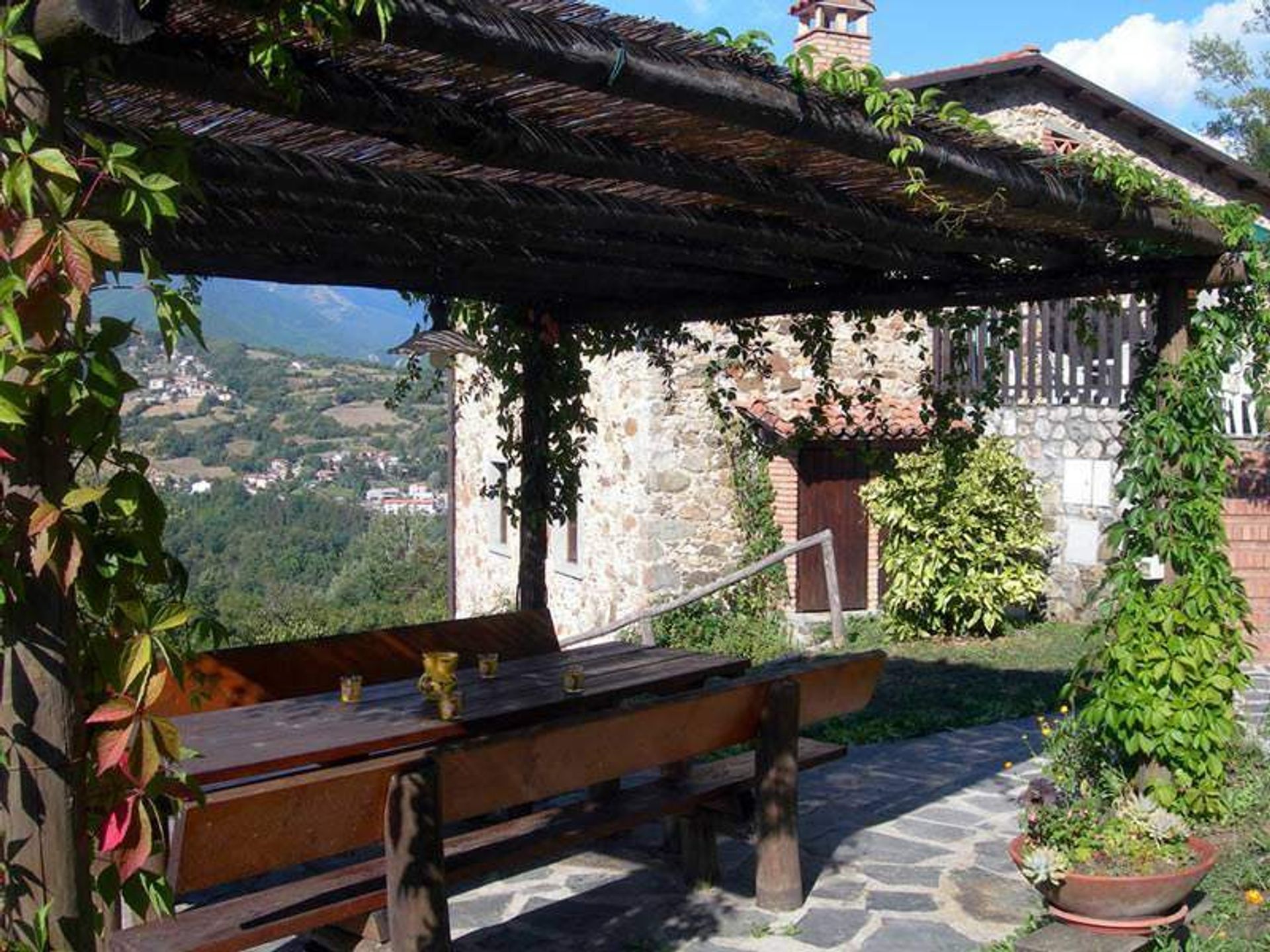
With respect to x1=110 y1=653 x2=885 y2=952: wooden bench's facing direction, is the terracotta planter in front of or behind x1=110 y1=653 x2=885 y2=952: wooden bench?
behind

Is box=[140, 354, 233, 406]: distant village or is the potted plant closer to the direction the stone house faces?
the potted plant

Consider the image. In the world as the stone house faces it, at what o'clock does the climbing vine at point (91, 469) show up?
The climbing vine is roughly at 12 o'clock from the stone house.

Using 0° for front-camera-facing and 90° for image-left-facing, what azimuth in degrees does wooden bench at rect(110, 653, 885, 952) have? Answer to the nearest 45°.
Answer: approximately 135°

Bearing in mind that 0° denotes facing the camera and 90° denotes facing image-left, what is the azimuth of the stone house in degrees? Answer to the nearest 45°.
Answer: approximately 0°

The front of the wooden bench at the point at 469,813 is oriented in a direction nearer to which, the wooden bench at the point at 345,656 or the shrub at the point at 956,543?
the wooden bench

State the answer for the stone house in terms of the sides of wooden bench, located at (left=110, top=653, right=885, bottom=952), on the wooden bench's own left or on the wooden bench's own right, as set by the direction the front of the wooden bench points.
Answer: on the wooden bench's own right

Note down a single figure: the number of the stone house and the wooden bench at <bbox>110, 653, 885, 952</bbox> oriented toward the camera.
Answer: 1

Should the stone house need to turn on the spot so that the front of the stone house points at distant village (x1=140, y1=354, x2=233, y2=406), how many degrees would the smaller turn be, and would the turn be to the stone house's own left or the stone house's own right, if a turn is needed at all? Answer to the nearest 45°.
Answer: approximately 135° to the stone house's own right

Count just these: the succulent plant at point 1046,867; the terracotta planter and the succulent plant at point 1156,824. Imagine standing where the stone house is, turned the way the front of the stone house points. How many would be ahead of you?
3

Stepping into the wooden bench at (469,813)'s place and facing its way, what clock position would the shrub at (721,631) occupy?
The shrub is roughly at 2 o'clock from the wooden bench.

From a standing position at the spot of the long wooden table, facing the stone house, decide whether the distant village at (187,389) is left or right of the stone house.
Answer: left

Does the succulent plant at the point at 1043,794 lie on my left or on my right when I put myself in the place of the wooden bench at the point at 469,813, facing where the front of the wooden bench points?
on my right
